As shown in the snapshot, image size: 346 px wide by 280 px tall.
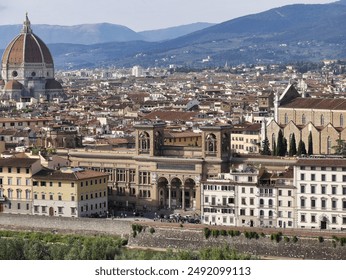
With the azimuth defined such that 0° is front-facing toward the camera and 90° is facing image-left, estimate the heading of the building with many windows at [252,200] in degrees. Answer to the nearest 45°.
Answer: approximately 0°

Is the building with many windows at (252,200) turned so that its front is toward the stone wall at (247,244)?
yes

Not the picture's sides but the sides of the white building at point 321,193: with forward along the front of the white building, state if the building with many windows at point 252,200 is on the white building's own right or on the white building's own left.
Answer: on the white building's own right

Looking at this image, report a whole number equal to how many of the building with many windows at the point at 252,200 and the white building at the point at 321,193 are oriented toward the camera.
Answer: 2

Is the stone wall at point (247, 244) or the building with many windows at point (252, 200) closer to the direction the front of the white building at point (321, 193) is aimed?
the stone wall

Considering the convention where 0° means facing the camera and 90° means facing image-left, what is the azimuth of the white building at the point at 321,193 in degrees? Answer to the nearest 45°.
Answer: approximately 0°

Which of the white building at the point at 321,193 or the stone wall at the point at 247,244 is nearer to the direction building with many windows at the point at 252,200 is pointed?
the stone wall
